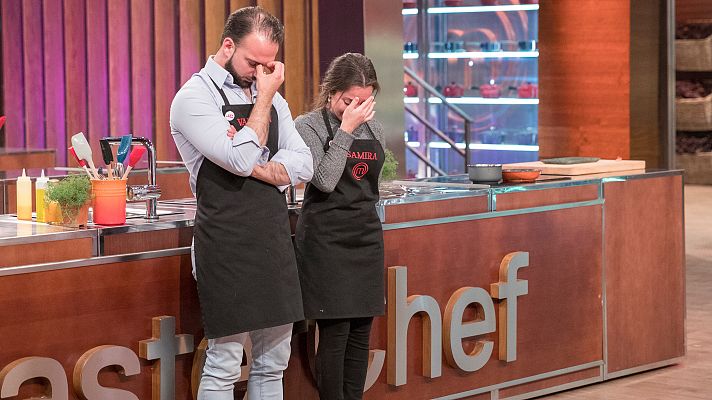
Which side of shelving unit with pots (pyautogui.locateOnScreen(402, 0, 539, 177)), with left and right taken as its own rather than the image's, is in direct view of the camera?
front

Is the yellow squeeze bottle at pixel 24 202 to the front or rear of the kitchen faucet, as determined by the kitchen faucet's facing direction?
to the front

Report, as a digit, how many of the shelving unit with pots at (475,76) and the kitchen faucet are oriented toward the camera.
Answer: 1

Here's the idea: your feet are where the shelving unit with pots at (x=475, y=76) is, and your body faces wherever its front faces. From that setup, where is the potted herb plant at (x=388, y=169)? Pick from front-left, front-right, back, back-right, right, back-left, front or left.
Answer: front

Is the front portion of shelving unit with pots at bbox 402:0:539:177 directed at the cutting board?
yes

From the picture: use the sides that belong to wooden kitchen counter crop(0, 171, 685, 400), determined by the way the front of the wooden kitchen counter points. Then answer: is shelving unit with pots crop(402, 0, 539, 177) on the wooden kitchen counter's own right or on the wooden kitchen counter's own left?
on the wooden kitchen counter's own left

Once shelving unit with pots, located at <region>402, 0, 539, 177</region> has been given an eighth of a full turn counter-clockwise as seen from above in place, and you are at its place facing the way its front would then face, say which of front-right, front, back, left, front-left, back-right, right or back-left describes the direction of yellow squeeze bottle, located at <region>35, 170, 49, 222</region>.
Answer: front-right

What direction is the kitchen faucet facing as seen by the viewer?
to the viewer's left

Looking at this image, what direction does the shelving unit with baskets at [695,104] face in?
toward the camera

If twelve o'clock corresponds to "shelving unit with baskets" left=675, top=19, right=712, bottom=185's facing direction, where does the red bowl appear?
The red bowl is roughly at 12 o'clock from the shelving unit with baskets.

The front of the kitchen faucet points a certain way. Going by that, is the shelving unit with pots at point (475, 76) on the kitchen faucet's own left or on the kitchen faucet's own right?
on the kitchen faucet's own right

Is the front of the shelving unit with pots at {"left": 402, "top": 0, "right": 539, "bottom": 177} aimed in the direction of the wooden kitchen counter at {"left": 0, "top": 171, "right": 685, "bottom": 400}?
yes

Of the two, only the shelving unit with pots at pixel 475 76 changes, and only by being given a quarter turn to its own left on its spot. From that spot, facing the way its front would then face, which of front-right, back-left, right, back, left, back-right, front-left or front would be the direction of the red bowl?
right
